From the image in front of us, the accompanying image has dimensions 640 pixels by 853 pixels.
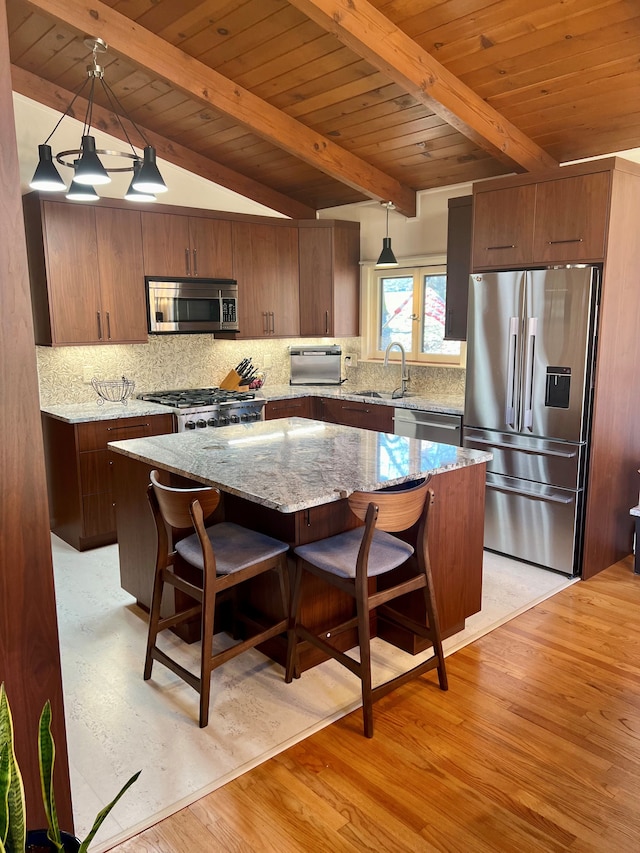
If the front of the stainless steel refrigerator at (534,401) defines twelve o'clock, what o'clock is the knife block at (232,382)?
The knife block is roughly at 2 o'clock from the stainless steel refrigerator.

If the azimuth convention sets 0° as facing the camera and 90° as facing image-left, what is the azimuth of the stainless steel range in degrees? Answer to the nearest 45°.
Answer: approximately 315°

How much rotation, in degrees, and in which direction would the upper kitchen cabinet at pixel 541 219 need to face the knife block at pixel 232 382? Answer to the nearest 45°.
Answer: approximately 45° to its right

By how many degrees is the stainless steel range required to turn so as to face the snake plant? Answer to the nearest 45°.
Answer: approximately 45° to its right

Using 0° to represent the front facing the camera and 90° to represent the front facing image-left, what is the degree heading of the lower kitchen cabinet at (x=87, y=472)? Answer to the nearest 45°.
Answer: approximately 315°

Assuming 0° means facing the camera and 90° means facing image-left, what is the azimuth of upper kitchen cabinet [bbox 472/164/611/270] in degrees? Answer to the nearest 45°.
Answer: approximately 45°
